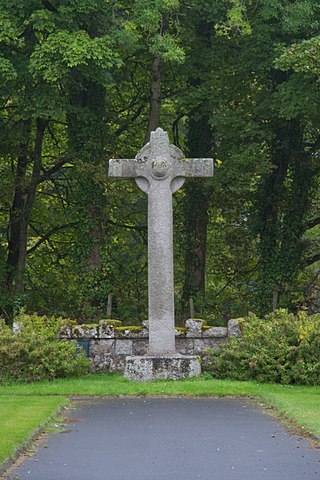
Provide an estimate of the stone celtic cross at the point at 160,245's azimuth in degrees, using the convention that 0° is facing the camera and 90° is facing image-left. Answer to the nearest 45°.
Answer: approximately 0°

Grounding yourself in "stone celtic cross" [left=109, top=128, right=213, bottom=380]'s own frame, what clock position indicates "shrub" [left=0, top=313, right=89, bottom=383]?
The shrub is roughly at 3 o'clock from the stone celtic cross.

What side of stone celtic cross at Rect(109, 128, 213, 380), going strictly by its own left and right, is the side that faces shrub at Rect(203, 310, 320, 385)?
left
